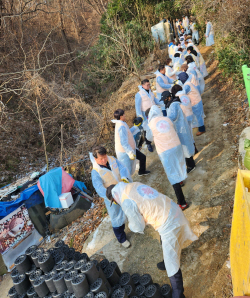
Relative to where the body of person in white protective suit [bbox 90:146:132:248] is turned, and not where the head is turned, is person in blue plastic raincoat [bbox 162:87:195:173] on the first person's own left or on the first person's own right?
on the first person's own left

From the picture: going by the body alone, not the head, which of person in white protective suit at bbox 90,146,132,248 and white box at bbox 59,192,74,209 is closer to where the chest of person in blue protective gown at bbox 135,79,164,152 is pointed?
the person in white protective suit

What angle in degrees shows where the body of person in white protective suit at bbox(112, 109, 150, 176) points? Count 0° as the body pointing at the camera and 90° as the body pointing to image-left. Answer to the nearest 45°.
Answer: approximately 270°

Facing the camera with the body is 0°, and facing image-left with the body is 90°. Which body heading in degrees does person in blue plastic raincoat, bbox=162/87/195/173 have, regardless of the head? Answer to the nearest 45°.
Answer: approximately 90°

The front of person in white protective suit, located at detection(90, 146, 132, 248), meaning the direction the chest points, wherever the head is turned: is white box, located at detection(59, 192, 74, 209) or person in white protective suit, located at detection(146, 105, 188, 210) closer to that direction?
the person in white protective suit
